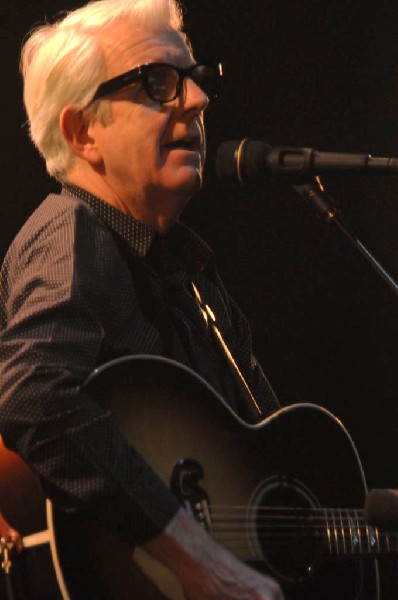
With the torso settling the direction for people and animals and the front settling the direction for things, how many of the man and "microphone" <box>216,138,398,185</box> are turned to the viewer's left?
1

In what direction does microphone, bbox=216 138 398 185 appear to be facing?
to the viewer's left

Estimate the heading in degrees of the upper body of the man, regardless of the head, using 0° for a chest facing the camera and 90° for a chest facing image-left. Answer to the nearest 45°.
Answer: approximately 315°

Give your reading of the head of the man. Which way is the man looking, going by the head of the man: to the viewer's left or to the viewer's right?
to the viewer's right
